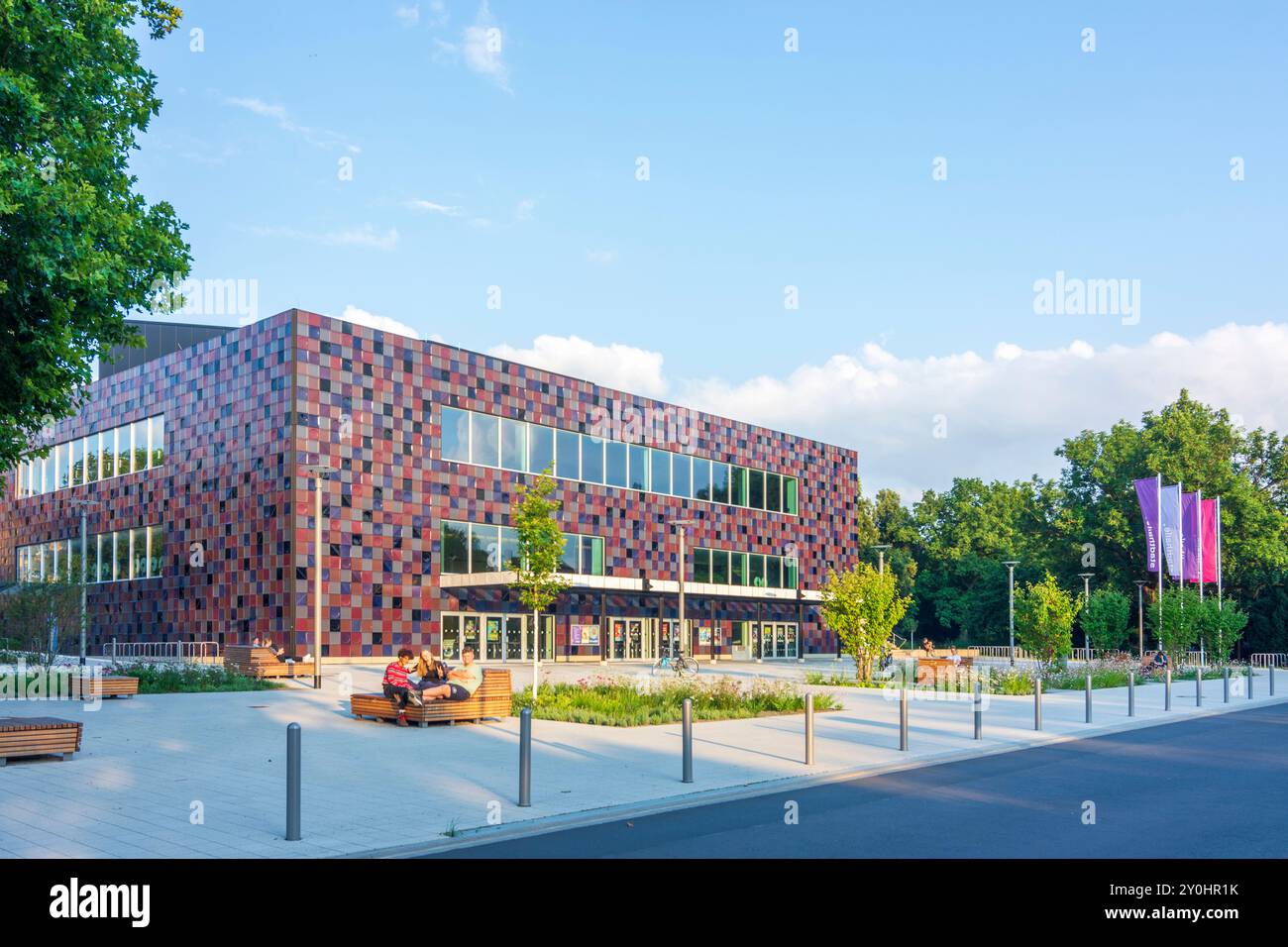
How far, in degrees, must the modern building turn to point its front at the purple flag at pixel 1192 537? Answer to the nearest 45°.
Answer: approximately 45° to its left

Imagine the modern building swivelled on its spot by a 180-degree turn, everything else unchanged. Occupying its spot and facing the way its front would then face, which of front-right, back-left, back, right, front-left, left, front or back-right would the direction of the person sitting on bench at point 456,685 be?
back-left

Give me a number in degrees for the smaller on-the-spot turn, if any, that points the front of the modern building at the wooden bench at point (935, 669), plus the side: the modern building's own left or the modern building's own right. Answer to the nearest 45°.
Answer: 0° — it already faces it

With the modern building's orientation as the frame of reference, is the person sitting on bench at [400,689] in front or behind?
in front

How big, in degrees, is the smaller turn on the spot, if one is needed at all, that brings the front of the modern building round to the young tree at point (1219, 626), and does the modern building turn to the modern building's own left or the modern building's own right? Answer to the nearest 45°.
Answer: approximately 45° to the modern building's own left

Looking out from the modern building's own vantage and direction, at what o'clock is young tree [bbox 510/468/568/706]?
The young tree is roughly at 1 o'clock from the modern building.

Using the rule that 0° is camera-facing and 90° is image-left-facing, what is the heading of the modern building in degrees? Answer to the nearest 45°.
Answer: approximately 315°

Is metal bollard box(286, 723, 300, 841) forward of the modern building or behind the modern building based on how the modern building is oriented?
forward

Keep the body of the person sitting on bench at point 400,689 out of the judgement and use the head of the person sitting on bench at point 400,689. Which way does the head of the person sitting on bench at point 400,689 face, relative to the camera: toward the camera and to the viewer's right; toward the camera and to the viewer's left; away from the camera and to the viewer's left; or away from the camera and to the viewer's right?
toward the camera and to the viewer's right

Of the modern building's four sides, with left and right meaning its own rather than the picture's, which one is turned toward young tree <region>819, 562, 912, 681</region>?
front
